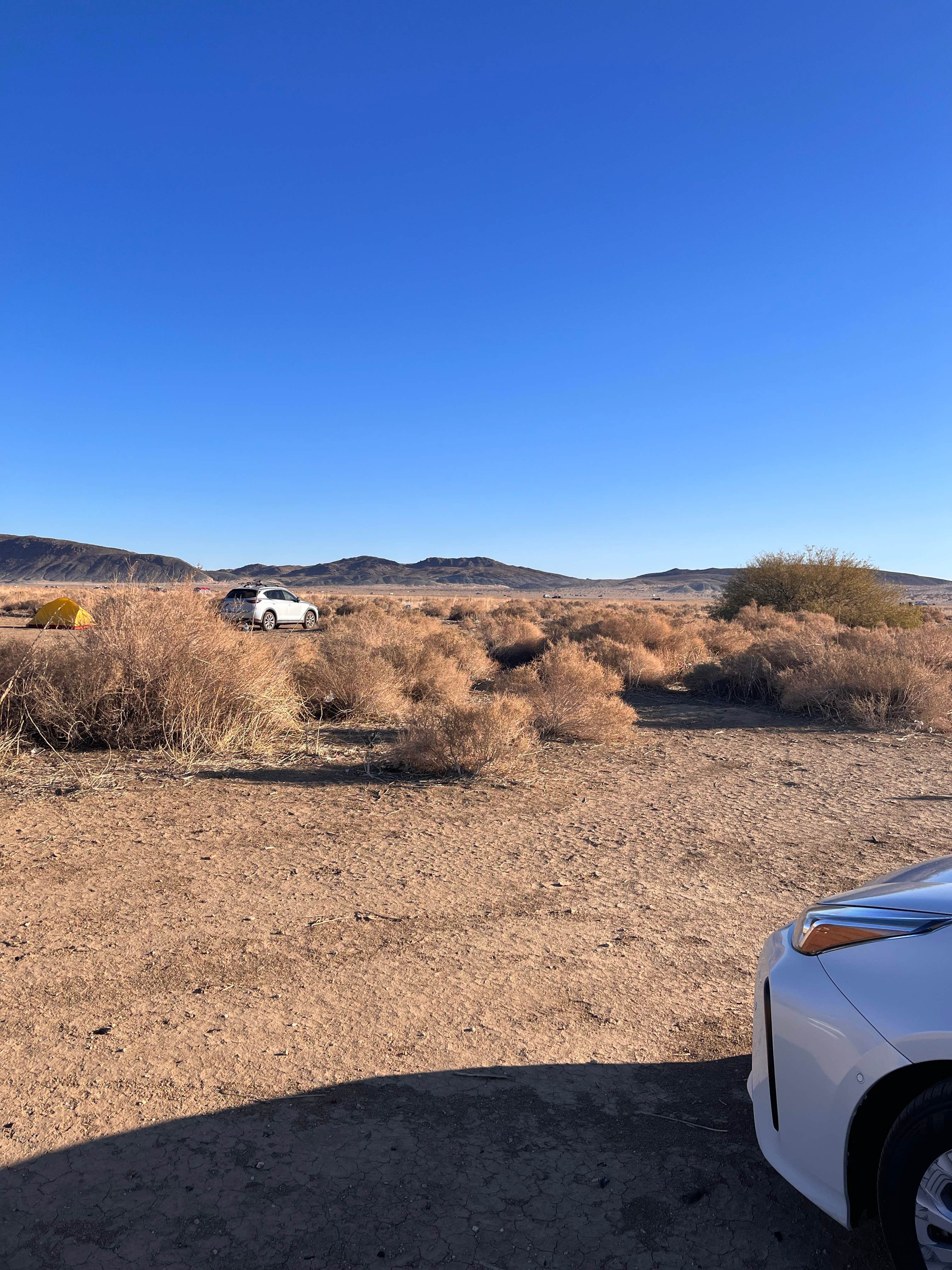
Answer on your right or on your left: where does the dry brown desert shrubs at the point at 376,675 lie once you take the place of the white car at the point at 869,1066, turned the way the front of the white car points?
on your right

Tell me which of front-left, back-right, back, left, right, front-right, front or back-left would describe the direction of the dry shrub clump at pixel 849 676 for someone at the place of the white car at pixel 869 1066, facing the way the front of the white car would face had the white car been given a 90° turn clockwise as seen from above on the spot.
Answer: front

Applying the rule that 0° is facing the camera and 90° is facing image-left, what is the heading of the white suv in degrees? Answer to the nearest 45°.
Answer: approximately 225°

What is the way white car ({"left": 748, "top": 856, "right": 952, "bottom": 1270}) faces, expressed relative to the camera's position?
facing to the left of the viewer

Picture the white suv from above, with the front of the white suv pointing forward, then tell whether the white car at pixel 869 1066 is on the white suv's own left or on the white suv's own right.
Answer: on the white suv's own right

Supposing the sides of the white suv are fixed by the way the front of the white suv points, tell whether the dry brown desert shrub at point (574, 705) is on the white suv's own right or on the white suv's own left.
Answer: on the white suv's own right

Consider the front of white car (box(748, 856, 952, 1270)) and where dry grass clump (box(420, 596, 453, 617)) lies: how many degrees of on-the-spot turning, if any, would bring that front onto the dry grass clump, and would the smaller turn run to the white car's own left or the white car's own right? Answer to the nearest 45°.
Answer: approximately 45° to the white car's own right

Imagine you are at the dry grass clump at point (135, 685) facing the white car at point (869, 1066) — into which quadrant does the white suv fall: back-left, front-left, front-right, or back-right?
back-left

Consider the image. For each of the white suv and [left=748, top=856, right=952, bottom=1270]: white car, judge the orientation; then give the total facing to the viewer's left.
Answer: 1
